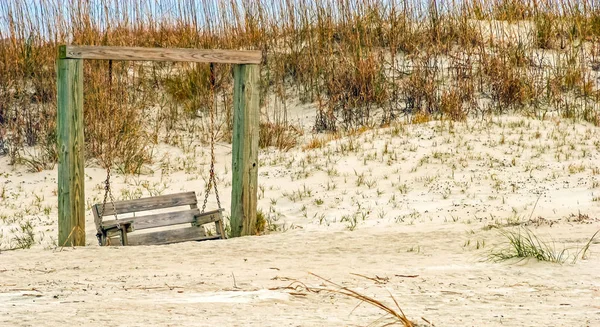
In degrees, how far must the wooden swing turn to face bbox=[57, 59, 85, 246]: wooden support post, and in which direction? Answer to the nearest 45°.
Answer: approximately 135° to its right

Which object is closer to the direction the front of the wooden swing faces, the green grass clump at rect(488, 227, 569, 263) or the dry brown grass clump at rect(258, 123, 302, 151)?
the green grass clump

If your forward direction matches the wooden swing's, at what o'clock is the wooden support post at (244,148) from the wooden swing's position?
The wooden support post is roughly at 10 o'clock from the wooden swing.

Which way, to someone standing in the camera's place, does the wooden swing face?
facing the viewer and to the right of the viewer

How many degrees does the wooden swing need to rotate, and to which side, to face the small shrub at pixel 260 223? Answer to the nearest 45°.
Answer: approximately 45° to its left

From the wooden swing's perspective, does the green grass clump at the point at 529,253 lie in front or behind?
in front
